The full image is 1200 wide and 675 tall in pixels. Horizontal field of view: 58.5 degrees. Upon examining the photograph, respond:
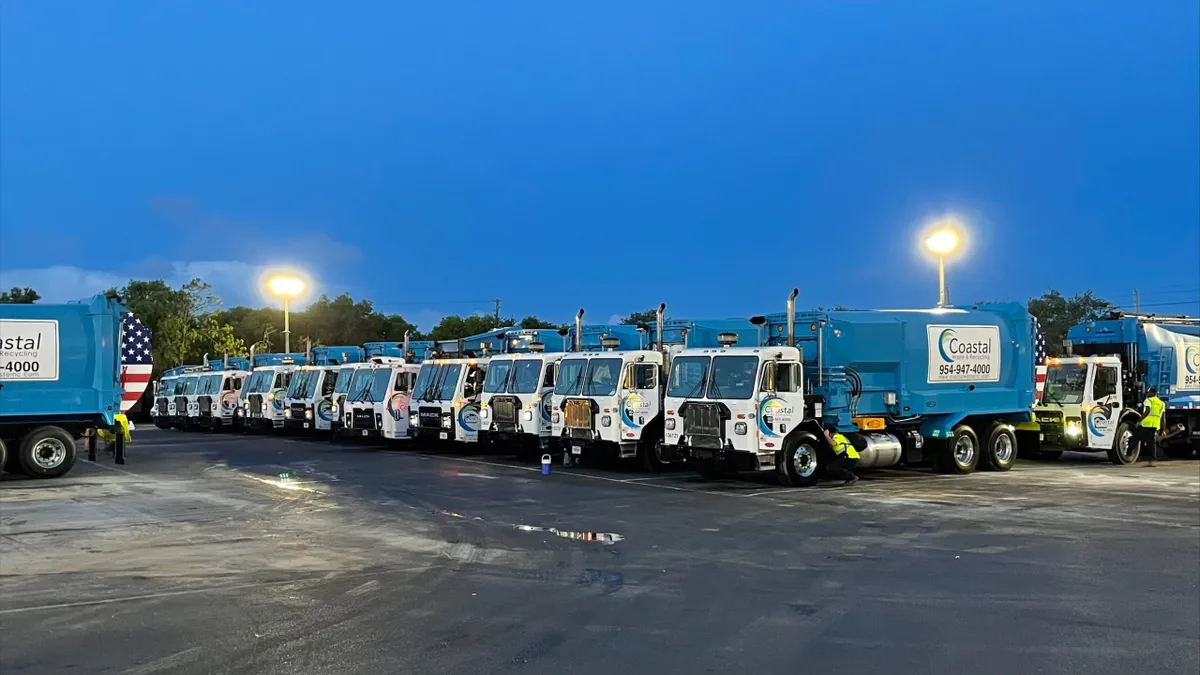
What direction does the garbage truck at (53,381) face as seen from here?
to the viewer's left

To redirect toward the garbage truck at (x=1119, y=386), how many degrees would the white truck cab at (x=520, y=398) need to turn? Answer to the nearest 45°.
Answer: approximately 135° to its left

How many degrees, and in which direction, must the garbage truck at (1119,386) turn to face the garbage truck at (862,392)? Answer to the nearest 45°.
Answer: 0° — it already faces it

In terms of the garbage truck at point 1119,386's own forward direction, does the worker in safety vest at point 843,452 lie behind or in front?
in front

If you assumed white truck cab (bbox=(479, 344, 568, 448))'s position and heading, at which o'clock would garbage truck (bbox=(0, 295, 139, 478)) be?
The garbage truck is roughly at 1 o'clock from the white truck cab.

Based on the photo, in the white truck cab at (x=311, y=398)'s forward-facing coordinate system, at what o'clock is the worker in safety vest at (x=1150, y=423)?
The worker in safety vest is roughly at 9 o'clock from the white truck cab.

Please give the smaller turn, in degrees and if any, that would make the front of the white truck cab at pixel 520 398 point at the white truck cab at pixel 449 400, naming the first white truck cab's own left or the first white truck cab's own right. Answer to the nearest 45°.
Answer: approximately 90° to the first white truck cab's own right

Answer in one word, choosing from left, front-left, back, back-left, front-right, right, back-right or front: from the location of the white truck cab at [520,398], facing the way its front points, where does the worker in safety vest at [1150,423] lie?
back-left

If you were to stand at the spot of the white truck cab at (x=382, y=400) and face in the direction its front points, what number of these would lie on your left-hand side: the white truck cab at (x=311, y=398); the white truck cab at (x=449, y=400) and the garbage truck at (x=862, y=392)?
2

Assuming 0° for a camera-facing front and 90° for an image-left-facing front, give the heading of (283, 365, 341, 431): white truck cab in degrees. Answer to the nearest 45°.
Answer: approximately 45°

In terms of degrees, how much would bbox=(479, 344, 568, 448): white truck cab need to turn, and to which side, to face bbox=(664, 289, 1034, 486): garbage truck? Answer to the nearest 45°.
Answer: approximately 90° to its left

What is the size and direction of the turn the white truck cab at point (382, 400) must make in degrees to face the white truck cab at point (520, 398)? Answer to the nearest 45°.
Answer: approximately 90° to its left

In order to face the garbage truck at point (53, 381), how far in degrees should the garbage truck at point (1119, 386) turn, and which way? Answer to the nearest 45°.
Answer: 0° — it already faces it

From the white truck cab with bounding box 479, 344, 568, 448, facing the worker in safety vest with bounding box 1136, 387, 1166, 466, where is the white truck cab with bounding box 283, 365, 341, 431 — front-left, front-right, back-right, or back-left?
back-left

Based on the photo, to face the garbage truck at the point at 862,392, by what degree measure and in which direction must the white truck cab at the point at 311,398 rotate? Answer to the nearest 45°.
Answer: approximately 90° to its left
